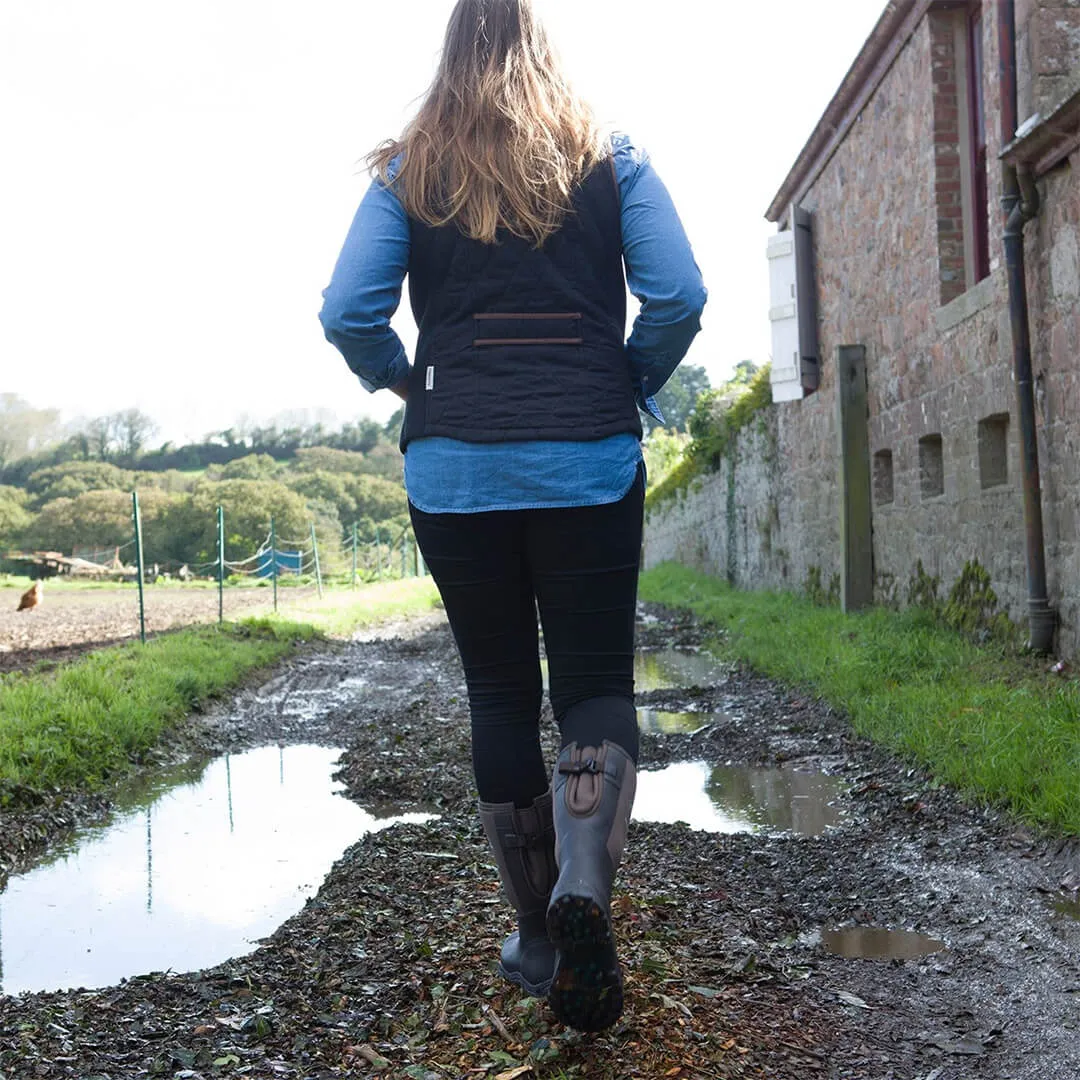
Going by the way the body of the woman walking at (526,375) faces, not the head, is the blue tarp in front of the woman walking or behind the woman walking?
in front

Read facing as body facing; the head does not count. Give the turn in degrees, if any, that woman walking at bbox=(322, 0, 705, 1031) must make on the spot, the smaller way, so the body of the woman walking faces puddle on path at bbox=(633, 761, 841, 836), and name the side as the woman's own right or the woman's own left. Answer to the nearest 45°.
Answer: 0° — they already face it

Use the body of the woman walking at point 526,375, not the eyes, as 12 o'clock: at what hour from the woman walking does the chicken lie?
The chicken is roughly at 11 o'clock from the woman walking.

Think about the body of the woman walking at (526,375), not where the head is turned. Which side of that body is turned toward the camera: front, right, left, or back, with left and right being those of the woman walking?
back

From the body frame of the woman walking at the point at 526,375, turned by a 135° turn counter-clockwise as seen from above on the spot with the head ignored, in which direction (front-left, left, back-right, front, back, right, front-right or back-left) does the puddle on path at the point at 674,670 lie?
back-right

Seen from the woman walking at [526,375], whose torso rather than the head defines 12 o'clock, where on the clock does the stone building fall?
The stone building is roughly at 1 o'clock from the woman walking.

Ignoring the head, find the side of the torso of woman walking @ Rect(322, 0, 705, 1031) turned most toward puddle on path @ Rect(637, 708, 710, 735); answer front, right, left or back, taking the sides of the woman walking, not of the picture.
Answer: front

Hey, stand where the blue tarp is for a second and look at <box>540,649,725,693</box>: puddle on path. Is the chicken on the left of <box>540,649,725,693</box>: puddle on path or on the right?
right
